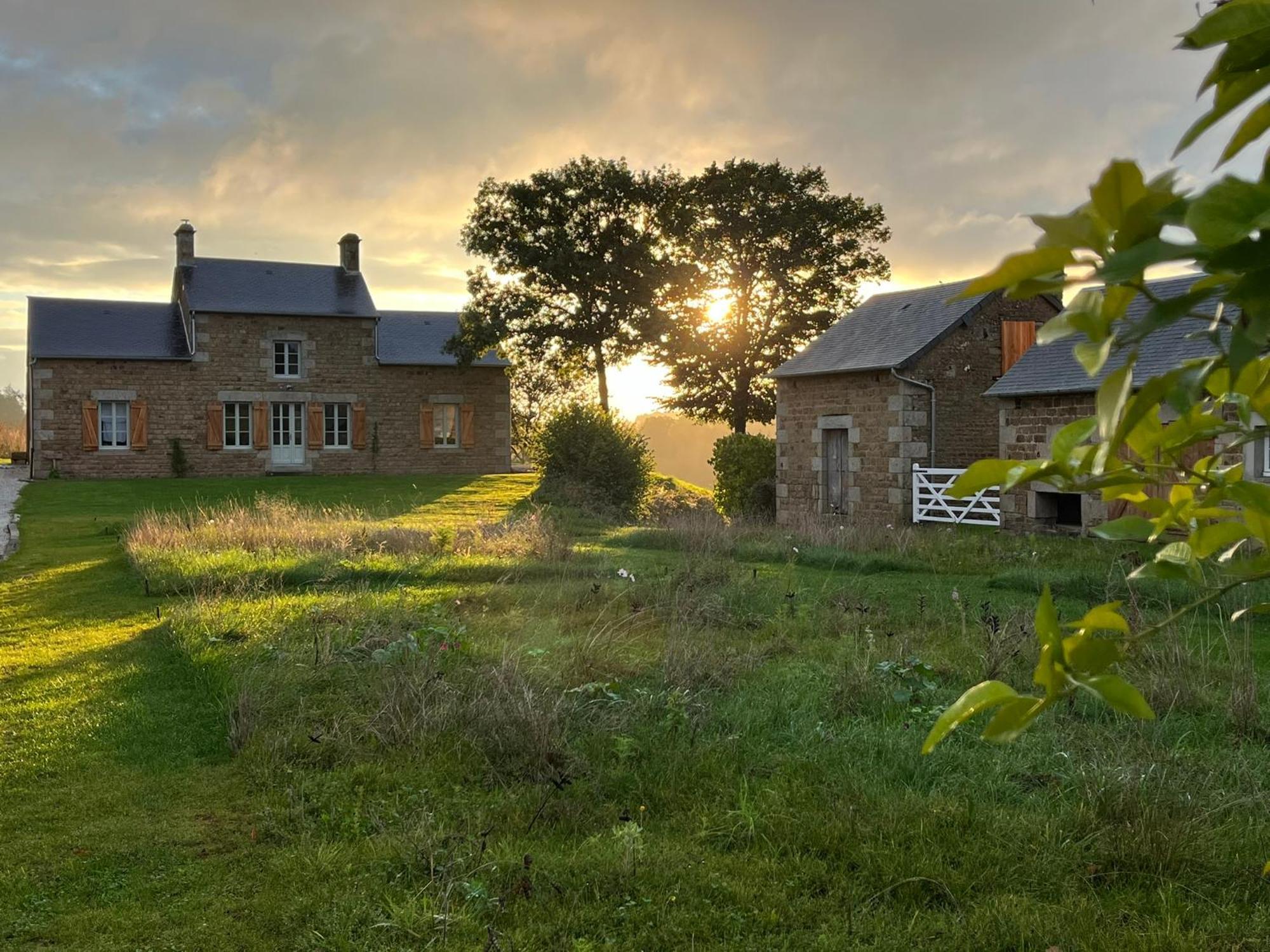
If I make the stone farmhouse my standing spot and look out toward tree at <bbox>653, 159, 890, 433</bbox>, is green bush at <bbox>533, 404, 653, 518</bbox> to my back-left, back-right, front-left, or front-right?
front-right

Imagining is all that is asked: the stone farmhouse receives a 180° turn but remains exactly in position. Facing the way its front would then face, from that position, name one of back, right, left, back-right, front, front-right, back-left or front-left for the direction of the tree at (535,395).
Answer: front-right

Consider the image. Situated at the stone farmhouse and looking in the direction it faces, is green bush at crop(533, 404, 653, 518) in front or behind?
in front

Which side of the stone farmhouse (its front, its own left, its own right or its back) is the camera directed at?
front

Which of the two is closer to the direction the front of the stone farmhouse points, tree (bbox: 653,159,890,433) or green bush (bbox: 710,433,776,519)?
the green bush

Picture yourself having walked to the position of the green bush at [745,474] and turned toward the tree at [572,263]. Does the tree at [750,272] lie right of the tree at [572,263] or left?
right

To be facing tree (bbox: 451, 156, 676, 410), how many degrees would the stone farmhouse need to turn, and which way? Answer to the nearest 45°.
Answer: approximately 90° to its left

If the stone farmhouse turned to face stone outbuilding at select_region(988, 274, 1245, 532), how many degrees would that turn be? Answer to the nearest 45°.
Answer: approximately 45° to its left

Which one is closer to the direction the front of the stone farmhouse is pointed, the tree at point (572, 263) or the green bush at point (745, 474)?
the green bush

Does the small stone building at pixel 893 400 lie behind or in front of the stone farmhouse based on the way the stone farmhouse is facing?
in front

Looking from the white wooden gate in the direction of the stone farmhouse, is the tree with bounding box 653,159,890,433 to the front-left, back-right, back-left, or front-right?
front-right
